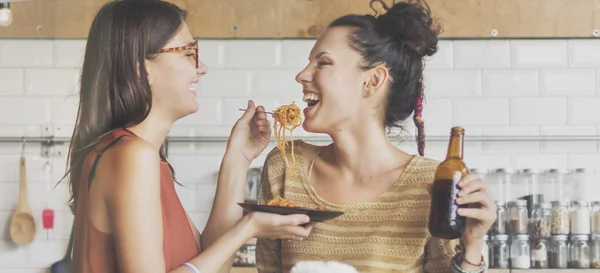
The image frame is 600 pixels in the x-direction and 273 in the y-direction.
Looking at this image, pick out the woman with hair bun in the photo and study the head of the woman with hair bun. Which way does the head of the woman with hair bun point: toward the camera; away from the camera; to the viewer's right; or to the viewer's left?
to the viewer's left

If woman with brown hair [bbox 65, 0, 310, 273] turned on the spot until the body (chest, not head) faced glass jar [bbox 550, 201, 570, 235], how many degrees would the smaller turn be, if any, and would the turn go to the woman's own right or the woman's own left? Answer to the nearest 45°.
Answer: approximately 45° to the woman's own left

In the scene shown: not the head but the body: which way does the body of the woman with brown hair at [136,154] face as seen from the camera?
to the viewer's right

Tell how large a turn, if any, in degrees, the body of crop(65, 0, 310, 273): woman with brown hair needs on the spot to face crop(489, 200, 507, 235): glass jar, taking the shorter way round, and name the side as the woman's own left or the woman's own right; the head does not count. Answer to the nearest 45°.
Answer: approximately 45° to the woman's own left
